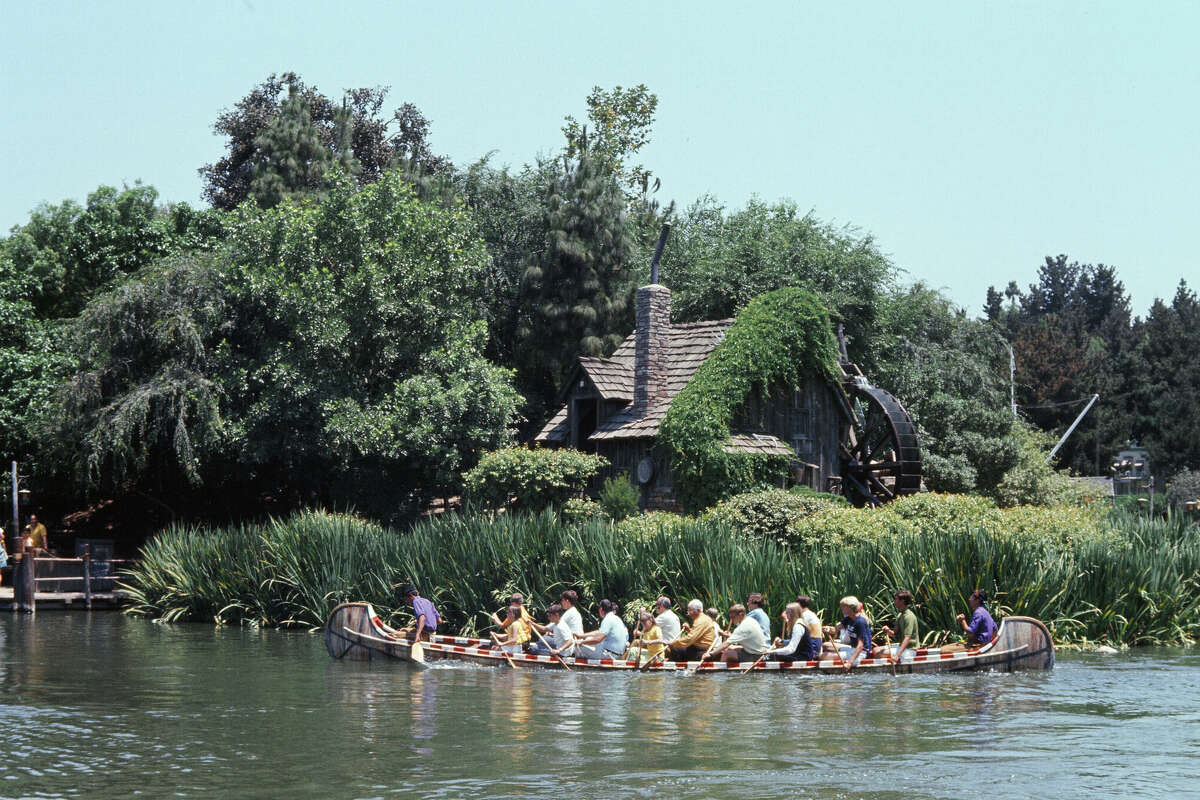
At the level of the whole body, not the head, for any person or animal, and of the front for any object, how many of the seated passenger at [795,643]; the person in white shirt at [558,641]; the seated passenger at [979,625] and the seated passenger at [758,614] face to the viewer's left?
4

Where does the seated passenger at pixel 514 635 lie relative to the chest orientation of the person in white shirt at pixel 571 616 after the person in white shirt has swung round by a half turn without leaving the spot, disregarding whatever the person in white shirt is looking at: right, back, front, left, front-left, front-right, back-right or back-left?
back

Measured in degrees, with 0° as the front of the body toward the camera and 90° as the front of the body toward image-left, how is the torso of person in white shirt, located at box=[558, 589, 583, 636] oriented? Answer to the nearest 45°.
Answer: approximately 90°

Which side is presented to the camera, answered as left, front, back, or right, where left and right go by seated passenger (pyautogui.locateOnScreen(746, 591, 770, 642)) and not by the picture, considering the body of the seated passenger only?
left

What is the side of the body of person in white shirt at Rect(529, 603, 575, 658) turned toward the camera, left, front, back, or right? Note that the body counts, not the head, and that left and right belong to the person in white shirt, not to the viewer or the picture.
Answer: left

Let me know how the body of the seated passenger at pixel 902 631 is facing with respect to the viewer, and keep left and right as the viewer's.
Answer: facing to the left of the viewer

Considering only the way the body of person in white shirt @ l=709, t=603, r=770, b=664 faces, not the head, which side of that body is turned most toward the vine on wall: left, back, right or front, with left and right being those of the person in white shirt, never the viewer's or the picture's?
right

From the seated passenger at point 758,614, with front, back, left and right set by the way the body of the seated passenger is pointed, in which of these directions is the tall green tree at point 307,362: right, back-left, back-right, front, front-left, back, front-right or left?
front-right

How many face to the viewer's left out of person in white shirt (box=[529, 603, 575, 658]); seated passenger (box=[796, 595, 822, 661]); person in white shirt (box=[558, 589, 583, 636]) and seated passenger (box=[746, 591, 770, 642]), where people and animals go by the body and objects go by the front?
4

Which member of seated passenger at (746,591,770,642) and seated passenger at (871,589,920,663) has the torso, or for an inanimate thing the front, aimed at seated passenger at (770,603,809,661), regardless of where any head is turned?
seated passenger at (871,589,920,663)

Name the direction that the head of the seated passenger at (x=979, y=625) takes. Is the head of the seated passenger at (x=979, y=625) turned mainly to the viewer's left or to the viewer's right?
to the viewer's left

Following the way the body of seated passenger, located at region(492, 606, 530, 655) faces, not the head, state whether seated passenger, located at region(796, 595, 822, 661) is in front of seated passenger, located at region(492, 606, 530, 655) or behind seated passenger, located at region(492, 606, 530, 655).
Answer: behind

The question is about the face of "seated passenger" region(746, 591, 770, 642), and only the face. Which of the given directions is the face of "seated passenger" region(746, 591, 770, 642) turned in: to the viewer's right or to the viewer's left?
to the viewer's left

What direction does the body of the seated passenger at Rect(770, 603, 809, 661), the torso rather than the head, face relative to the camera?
to the viewer's left

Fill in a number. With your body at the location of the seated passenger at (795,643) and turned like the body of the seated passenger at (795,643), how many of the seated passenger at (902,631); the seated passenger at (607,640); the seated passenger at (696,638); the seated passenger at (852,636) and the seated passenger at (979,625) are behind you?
3

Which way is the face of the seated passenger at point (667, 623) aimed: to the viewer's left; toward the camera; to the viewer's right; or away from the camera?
to the viewer's left

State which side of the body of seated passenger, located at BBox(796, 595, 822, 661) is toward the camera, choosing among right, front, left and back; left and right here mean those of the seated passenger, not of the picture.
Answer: left
